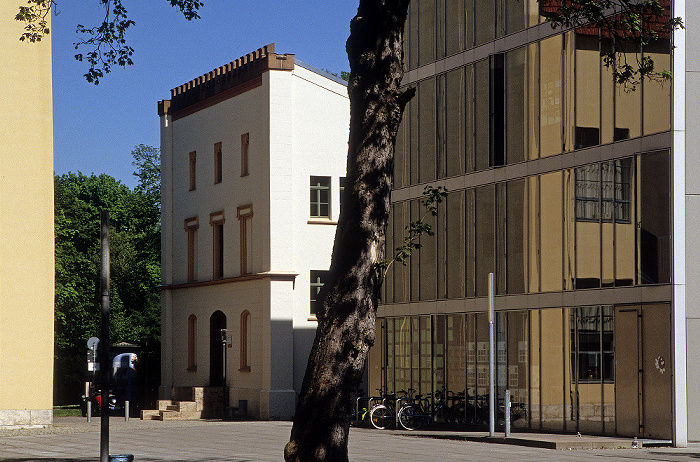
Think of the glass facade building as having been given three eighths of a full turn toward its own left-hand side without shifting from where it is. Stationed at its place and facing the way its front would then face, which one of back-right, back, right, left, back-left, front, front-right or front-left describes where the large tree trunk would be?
right

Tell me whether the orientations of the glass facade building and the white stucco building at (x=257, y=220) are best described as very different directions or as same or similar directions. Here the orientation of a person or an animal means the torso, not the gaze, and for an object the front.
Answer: same or similar directions

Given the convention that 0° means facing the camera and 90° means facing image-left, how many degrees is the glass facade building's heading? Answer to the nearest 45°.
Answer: approximately 45°

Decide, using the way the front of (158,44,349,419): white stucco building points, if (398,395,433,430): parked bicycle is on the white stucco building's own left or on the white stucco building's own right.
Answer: on the white stucco building's own left

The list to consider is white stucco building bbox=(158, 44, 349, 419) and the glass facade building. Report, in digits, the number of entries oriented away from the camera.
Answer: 0

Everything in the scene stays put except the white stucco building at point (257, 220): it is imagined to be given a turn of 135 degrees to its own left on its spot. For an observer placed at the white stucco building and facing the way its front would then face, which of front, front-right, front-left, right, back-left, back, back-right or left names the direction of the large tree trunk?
right

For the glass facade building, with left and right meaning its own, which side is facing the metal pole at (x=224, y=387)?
right

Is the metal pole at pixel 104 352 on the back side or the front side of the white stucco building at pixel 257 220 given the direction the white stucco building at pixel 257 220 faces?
on the front side
